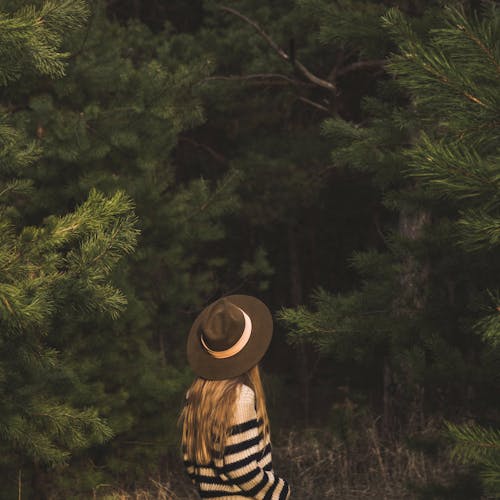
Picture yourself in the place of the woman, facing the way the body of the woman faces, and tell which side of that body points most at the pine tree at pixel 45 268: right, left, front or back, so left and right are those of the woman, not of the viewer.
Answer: left

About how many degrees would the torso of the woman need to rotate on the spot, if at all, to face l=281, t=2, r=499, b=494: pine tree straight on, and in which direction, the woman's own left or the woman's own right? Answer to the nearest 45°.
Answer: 0° — they already face it

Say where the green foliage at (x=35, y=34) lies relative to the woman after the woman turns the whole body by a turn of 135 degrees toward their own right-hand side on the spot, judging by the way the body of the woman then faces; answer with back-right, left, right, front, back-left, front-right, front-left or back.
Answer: back-right

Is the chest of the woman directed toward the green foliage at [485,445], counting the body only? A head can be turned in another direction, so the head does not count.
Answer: no

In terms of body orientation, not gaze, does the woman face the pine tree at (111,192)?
no

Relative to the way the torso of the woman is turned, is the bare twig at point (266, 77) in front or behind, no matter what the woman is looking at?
in front

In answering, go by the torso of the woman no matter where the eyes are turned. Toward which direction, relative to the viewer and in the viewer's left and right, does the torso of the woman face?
facing away from the viewer and to the right of the viewer
